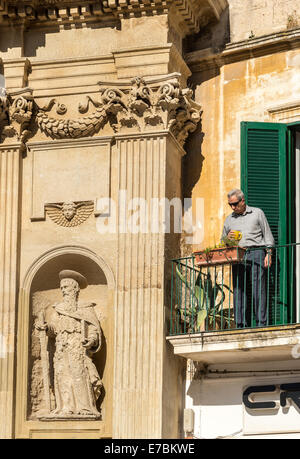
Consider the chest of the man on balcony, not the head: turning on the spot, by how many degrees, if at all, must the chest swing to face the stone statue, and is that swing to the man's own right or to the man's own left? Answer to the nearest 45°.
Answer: approximately 45° to the man's own right

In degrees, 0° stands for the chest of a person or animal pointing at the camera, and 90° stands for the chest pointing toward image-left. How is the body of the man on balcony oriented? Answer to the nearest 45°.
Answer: approximately 45°

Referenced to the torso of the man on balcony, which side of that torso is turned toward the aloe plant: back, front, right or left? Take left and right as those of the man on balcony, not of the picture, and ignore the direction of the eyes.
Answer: right
